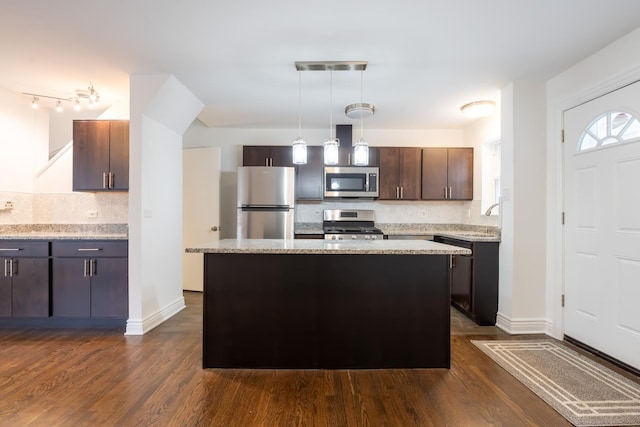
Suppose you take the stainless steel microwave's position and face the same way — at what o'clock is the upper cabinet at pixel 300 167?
The upper cabinet is roughly at 3 o'clock from the stainless steel microwave.

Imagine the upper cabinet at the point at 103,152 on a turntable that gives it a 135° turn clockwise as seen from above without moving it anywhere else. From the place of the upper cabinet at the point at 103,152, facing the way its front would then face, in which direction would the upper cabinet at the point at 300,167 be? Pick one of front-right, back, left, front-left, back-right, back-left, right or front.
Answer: back-right

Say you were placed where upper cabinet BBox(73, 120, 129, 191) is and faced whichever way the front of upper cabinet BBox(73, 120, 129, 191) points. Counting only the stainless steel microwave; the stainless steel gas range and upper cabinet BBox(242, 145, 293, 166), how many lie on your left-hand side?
3

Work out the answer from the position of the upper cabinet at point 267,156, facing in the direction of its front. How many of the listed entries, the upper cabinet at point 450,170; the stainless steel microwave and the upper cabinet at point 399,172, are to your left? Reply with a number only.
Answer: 3

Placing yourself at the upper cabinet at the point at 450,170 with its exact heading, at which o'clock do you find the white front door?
The white front door is roughly at 11 o'clock from the upper cabinet.

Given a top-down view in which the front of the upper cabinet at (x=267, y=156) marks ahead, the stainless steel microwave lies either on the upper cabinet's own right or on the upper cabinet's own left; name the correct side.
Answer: on the upper cabinet's own left

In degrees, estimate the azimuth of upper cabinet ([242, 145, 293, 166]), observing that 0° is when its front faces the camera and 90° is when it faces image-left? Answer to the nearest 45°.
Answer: approximately 0°

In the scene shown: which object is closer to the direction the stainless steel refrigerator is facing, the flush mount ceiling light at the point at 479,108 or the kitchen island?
the kitchen island
